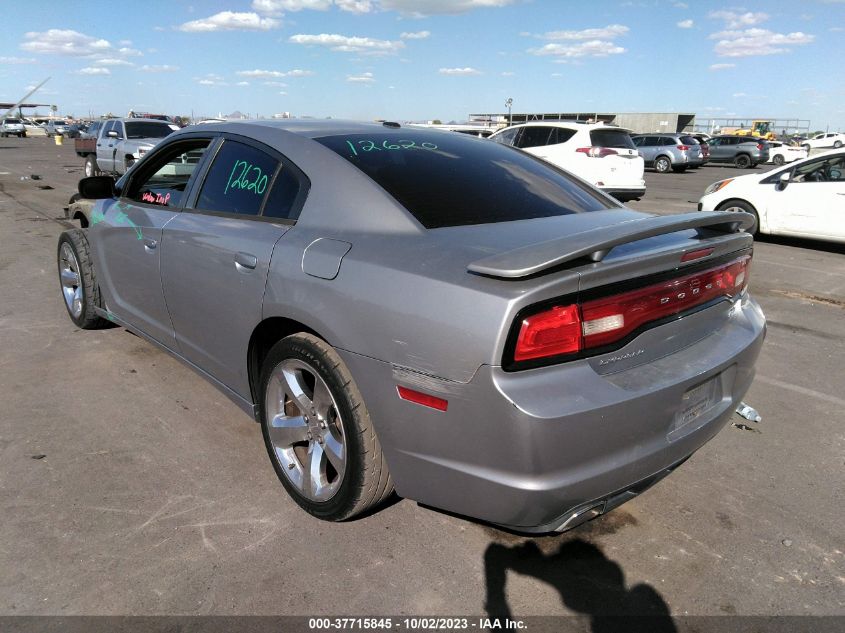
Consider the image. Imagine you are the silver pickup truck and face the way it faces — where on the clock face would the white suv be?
The white suv is roughly at 12 o'clock from the silver pickup truck.

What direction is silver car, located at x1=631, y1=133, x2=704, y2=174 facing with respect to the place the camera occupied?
facing away from the viewer and to the left of the viewer

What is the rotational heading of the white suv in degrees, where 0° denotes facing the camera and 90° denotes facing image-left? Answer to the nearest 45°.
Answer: approximately 135°

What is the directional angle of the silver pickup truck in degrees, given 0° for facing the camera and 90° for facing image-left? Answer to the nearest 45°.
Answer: approximately 315°

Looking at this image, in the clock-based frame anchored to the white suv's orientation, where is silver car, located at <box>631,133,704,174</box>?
The silver car is roughly at 2 o'clock from the white suv.

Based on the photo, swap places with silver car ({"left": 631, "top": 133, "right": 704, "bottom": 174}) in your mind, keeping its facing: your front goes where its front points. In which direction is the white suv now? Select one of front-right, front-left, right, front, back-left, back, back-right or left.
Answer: back-left

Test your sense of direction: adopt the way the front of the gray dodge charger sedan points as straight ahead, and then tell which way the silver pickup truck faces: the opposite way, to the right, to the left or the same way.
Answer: the opposite way

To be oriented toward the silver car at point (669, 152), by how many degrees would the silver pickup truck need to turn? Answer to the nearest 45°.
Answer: approximately 45° to its left

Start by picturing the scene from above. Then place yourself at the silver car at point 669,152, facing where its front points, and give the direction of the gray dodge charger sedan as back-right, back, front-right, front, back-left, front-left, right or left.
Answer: back-left

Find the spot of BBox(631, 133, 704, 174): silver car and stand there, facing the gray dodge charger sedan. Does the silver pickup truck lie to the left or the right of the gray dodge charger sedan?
right

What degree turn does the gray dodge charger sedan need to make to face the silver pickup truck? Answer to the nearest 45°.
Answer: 0° — it already faces it

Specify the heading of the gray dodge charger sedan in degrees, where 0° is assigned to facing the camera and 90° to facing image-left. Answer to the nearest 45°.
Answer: approximately 135°

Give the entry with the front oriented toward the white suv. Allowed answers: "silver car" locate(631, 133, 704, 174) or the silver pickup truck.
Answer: the silver pickup truck
